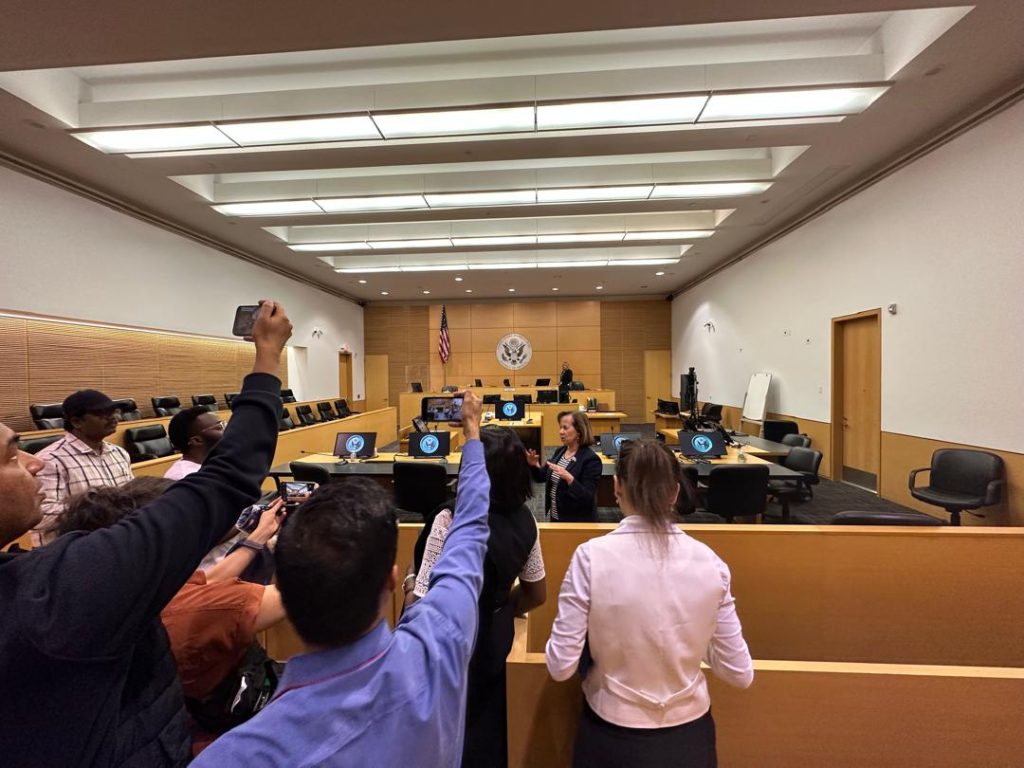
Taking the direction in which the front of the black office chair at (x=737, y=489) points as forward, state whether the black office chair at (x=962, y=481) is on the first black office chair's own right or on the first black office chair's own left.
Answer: on the first black office chair's own right

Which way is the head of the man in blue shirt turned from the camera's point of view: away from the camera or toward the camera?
away from the camera

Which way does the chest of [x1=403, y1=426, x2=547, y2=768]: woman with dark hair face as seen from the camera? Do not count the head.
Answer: away from the camera

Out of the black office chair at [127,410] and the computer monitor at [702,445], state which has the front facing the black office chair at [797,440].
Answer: the black office chair at [127,410]

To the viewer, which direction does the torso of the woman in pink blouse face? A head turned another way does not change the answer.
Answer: away from the camera

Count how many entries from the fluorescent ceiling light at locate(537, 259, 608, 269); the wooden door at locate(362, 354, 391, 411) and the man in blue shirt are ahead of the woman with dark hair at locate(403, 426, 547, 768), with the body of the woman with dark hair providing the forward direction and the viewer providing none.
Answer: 2

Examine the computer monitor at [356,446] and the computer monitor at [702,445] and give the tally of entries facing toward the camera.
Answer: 2

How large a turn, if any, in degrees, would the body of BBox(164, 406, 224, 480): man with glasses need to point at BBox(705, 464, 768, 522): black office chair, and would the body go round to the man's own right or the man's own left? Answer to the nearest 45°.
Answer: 0° — they already face it

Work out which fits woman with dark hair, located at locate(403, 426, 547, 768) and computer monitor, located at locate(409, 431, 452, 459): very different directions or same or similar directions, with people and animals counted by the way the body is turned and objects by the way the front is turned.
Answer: very different directions

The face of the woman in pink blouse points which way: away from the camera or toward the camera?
away from the camera

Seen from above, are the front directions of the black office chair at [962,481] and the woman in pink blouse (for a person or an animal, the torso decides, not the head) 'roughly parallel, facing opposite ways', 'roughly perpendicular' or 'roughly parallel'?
roughly perpendicular

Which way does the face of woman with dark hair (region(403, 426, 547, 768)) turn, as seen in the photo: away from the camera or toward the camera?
away from the camera

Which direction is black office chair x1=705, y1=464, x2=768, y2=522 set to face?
away from the camera

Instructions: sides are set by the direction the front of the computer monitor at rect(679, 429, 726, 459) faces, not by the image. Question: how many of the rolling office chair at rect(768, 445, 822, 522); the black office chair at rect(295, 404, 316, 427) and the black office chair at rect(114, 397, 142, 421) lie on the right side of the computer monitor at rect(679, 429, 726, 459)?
2

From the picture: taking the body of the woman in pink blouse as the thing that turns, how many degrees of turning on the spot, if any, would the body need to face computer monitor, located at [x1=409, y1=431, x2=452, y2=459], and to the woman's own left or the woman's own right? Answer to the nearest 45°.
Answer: approximately 45° to the woman's own left

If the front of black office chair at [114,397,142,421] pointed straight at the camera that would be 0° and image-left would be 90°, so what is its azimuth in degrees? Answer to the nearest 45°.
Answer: approximately 315°

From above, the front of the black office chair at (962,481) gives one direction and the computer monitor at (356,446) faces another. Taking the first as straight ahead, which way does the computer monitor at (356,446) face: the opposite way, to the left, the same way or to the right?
to the left

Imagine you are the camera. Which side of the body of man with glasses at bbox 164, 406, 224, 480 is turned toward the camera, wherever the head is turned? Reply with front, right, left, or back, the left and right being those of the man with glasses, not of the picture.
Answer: right
